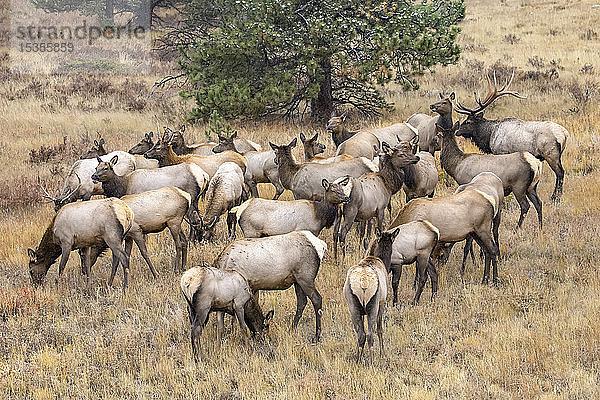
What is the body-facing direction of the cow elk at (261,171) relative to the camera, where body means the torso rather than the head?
to the viewer's left

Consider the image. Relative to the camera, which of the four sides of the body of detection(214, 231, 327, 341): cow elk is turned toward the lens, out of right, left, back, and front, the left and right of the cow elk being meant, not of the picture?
left

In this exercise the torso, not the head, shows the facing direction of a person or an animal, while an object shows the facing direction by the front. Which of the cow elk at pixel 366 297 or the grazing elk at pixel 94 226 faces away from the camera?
the cow elk

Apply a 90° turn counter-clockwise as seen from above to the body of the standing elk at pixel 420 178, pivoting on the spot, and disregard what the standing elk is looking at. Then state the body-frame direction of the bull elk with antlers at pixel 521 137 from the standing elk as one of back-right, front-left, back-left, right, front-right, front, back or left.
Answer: left

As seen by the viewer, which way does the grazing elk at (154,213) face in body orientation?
to the viewer's left

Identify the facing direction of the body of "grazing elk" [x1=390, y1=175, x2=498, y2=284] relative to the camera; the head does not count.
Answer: to the viewer's left

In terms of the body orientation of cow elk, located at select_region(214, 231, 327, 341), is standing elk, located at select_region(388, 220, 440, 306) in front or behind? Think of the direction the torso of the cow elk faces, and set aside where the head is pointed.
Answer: behind

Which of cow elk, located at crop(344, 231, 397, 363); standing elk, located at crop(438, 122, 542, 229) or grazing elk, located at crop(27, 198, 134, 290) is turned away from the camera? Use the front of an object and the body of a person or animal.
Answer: the cow elk

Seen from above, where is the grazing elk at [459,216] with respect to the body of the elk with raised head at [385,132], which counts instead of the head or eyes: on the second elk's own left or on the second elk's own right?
on the second elk's own left

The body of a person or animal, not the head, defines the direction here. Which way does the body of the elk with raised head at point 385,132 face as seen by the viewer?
to the viewer's left

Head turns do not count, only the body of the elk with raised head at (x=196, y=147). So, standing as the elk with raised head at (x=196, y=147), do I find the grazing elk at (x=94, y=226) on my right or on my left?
on my left

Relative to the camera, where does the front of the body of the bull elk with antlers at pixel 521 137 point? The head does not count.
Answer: to the viewer's left

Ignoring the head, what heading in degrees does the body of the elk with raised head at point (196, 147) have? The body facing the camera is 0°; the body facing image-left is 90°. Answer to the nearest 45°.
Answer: approximately 90°

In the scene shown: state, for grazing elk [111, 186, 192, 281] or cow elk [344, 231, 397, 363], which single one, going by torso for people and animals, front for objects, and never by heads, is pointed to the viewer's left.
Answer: the grazing elk

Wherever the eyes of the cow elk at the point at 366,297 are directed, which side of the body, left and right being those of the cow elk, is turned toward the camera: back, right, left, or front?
back

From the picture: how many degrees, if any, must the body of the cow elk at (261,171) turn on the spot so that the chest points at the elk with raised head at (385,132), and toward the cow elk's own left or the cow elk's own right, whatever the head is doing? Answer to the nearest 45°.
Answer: approximately 135° to the cow elk's own right
